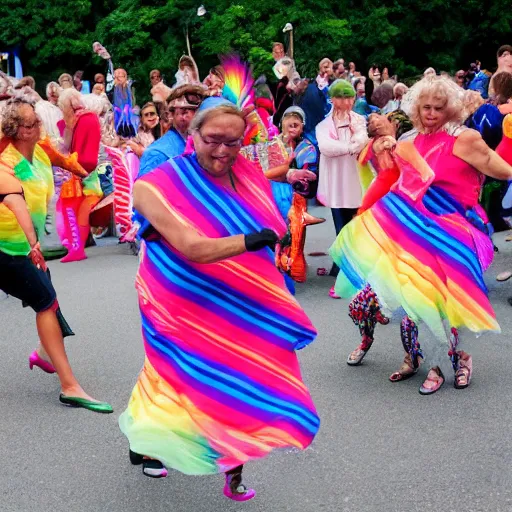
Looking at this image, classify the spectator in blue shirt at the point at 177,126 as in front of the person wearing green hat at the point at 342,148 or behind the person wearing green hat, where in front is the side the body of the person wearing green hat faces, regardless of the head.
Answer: in front

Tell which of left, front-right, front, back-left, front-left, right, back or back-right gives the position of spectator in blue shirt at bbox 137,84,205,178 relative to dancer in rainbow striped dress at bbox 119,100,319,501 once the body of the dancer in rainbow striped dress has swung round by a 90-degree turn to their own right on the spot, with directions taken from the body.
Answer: back-right

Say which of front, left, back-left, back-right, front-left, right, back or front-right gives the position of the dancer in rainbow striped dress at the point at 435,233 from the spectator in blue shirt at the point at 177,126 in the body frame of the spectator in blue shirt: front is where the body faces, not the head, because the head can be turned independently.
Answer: front-left

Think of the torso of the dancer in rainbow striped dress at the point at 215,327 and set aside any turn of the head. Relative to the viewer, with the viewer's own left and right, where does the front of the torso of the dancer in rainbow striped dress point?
facing the viewer and to the right of the viewer

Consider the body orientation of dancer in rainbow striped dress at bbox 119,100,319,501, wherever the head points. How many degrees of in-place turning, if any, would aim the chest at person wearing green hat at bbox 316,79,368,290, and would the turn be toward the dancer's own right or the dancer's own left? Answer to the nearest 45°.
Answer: approximately 135° to the dancer's own left

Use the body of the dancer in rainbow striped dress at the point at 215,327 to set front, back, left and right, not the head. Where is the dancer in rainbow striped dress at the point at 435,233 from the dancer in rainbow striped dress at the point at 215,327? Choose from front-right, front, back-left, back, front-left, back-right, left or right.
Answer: left

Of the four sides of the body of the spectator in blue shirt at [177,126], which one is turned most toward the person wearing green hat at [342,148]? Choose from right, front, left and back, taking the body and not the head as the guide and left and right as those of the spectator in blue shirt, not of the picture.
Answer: left

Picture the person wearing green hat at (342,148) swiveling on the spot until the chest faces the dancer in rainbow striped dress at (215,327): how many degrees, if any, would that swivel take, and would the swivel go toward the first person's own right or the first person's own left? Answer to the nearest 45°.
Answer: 0° — they already face them

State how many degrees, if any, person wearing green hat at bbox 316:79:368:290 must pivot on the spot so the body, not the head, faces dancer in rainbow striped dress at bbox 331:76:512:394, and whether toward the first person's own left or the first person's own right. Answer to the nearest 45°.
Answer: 0° — they already face them

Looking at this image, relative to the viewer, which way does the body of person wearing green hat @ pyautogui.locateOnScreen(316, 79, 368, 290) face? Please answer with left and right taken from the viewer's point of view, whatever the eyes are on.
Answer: facing the viewer
